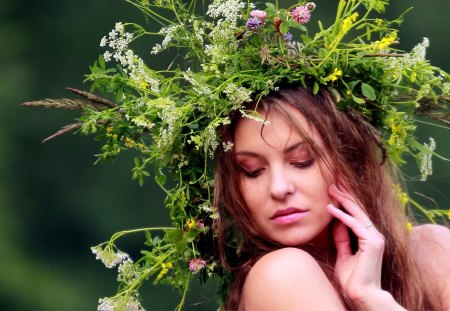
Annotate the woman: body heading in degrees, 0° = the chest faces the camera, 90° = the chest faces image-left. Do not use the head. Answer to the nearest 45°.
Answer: approximately 315°
